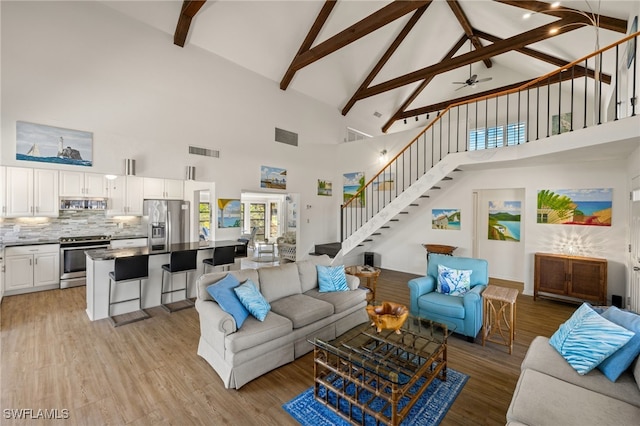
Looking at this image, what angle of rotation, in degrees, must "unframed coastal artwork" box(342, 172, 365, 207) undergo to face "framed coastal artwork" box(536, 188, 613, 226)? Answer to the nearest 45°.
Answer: approximately 45° to its left

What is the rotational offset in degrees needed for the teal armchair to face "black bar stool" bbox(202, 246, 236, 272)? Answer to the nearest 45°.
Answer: approximately 45° to its right

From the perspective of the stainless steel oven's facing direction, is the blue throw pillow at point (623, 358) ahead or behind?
ahead

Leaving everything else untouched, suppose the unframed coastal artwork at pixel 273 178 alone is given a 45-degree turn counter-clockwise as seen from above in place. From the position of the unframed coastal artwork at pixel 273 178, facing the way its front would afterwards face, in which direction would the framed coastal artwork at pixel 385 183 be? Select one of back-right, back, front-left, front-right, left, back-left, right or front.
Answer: front

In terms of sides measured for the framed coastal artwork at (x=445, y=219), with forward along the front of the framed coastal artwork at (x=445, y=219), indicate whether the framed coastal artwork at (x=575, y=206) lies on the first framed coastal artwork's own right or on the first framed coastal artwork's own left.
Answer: on the first framed coastal artwork's own left

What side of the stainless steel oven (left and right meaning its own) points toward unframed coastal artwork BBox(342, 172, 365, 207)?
left

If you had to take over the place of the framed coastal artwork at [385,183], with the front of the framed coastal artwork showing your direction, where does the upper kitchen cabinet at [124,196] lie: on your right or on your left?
on your right

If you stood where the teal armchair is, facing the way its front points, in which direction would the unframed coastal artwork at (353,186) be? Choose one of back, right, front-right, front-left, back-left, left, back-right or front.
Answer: right

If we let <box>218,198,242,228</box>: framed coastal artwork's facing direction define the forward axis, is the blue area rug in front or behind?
in front

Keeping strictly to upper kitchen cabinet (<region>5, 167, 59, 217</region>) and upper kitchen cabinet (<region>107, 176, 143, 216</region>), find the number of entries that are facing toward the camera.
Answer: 2

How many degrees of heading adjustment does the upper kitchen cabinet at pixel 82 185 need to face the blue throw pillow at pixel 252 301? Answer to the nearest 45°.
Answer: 0° — it already faces it

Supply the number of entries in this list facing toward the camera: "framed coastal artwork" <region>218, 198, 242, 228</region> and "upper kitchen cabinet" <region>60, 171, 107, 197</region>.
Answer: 2

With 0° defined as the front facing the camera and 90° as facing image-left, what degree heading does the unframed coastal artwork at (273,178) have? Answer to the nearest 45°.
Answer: approximately 315°

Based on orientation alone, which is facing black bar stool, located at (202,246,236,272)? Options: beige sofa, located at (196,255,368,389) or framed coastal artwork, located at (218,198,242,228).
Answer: the framed coastal artwork
